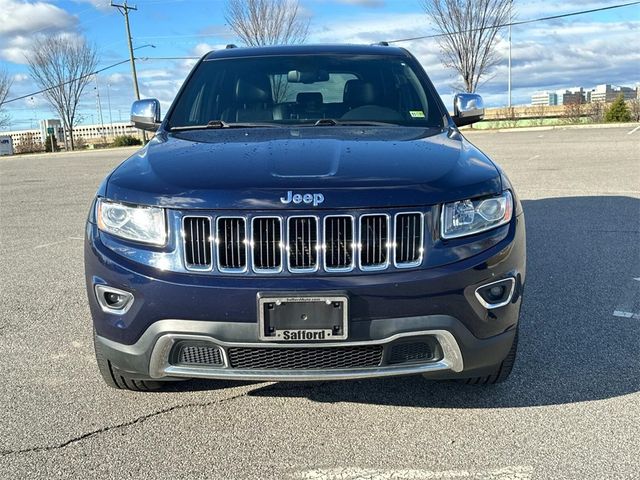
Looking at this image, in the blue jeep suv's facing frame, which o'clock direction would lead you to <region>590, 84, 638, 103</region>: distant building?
The distant building is roughly at 7 o'clock from the blue jeep suv.

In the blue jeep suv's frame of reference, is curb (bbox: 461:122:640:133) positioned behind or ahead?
behind

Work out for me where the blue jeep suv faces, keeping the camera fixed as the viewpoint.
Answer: facing the viewer

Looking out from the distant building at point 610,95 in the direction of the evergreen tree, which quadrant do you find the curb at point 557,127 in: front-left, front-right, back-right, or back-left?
front-right

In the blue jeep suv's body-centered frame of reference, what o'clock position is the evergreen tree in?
The evergreen tree is roughly at 7 o'clock from the blue jeep suv.
